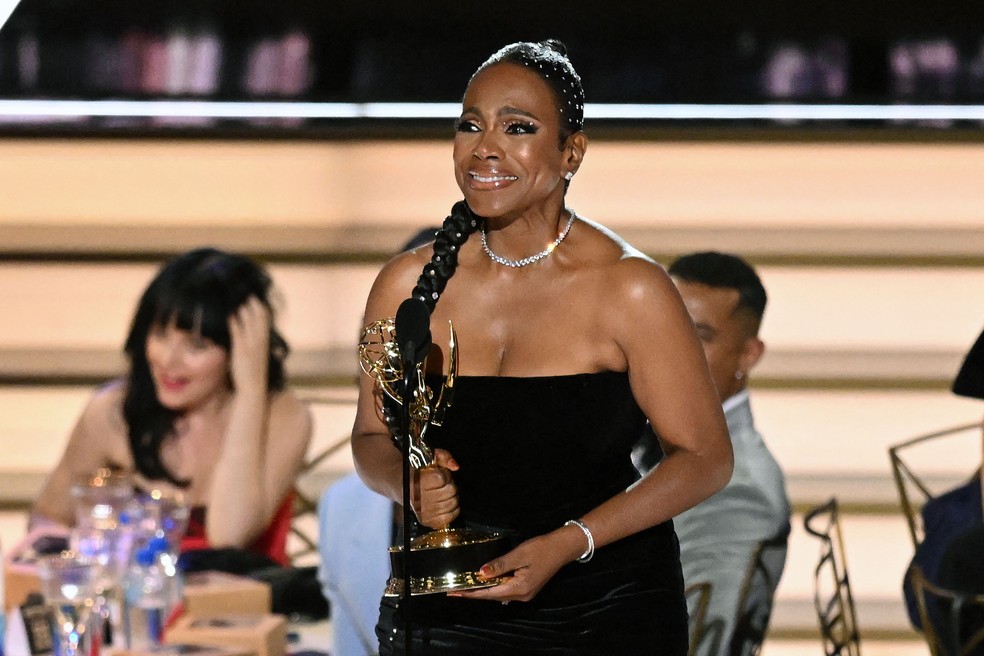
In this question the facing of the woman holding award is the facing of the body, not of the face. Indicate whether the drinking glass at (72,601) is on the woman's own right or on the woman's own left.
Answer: on the woman's own right

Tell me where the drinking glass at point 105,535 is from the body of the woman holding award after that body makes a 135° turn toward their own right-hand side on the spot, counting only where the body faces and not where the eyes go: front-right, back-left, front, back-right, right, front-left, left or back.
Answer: front-left

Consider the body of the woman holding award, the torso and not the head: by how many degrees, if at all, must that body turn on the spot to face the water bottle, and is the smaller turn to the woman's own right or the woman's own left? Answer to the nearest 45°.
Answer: approximately 90° to the woman's own right

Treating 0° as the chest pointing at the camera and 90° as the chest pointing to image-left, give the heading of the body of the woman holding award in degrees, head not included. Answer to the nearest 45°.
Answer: approximately 45°

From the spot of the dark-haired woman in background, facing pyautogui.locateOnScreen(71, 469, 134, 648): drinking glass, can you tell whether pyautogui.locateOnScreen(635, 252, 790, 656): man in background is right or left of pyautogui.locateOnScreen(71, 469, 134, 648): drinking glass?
left

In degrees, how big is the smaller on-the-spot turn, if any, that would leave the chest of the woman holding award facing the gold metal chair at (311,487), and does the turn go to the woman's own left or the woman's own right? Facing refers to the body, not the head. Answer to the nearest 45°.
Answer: approximately 135° to the woman's own right
